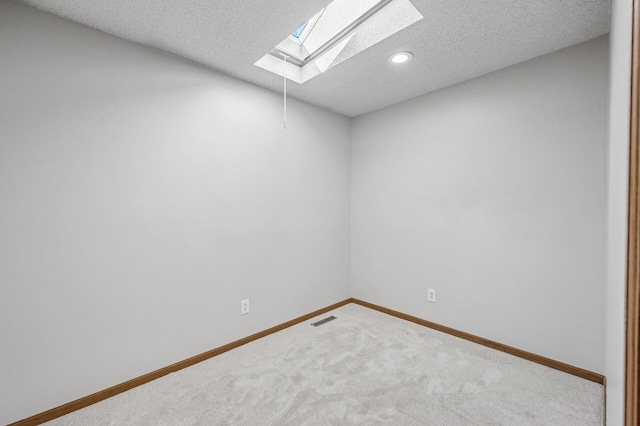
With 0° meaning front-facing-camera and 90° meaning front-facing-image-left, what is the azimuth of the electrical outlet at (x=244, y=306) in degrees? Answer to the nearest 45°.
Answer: approximately 315°

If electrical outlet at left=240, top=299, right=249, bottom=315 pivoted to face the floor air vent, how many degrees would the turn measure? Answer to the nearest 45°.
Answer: approximately 45° to its left
